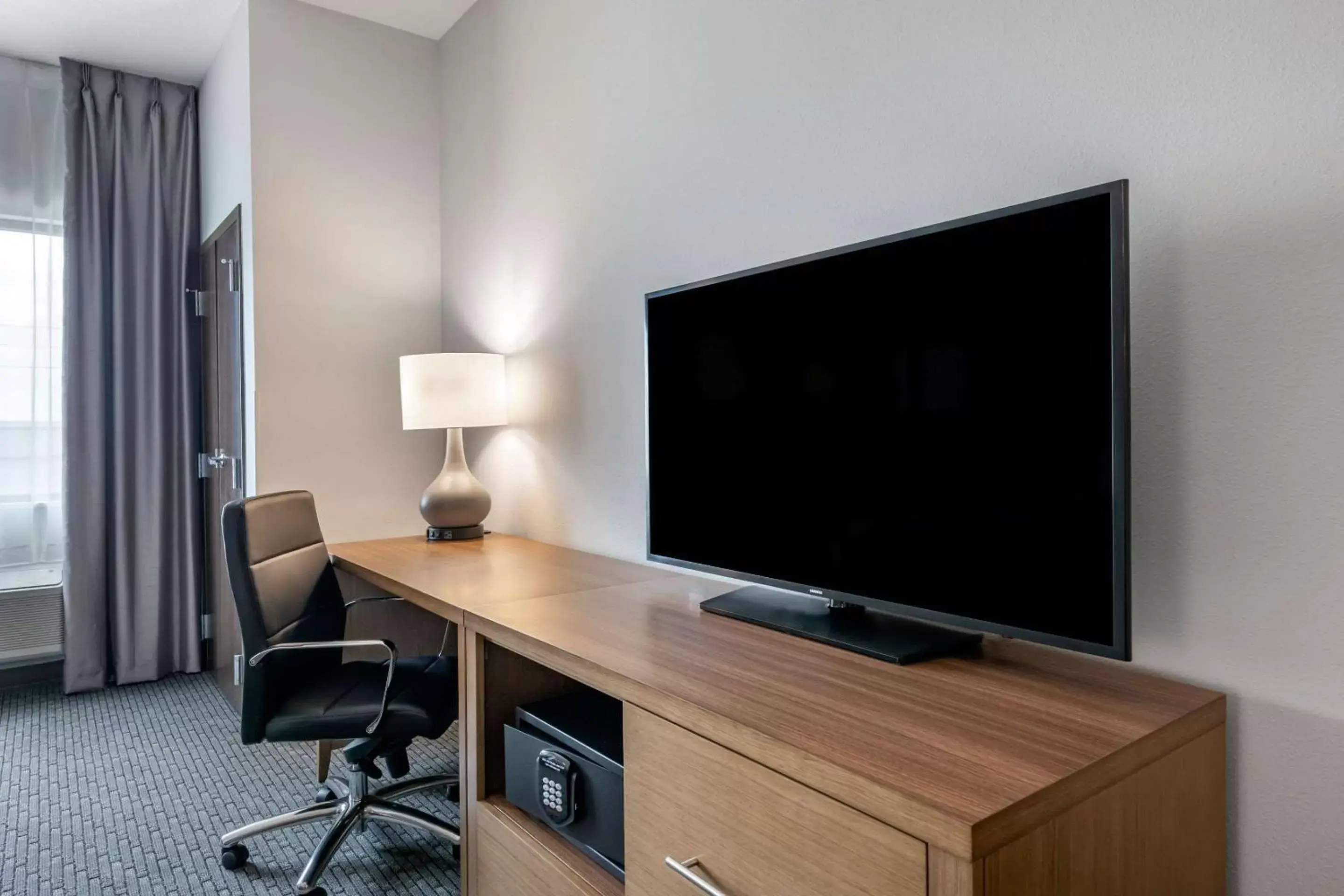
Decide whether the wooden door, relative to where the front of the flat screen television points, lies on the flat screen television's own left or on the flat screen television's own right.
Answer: on the flat screen television's own right

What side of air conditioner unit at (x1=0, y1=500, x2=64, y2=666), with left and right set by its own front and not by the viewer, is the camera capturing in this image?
front

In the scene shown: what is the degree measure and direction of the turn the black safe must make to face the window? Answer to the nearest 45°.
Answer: approximately 90° to its right

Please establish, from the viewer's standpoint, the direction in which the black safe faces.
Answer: facing the viewer and to the left of the viewer

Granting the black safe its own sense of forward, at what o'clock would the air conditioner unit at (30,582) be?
The air conditioner unit is roughly at 3 o'clock from the black safe.

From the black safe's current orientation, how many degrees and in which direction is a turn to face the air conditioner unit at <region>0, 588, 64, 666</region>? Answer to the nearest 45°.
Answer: approximately 90° to its right

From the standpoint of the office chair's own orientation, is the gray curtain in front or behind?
behind

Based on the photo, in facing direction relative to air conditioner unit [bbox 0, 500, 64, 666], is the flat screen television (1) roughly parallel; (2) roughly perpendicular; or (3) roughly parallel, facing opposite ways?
roughly perpendicular

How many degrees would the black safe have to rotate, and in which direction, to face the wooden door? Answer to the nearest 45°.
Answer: approximately 90° to its right
